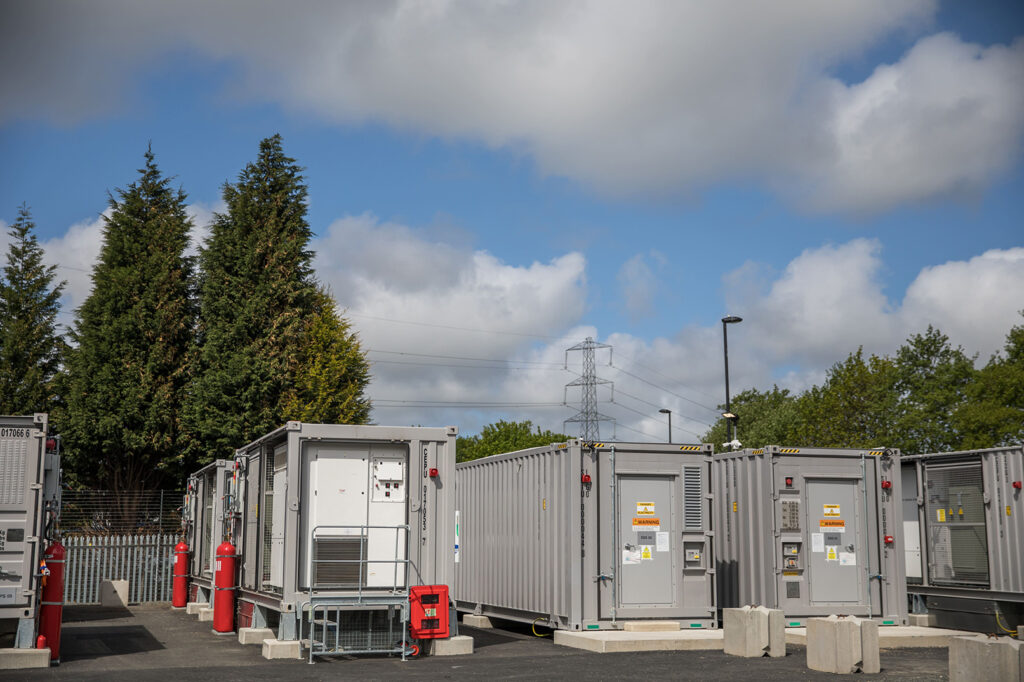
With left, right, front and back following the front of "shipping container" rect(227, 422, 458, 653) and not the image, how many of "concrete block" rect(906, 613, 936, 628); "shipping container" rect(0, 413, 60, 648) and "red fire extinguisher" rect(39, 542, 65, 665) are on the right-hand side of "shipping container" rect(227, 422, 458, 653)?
2

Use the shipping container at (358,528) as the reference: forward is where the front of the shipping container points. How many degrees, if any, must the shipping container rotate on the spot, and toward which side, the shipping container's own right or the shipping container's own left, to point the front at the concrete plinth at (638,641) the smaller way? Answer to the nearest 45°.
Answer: approximately 90° to the shipping container's own left

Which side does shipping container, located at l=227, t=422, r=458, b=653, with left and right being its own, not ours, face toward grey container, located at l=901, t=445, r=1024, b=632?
left

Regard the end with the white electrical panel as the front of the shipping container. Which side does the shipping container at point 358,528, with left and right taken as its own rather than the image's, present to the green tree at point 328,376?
back

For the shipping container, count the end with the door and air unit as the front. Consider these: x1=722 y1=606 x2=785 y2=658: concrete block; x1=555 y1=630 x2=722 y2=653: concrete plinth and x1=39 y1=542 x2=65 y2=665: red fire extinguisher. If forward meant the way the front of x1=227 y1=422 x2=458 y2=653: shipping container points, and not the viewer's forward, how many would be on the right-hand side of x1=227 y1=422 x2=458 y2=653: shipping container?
1

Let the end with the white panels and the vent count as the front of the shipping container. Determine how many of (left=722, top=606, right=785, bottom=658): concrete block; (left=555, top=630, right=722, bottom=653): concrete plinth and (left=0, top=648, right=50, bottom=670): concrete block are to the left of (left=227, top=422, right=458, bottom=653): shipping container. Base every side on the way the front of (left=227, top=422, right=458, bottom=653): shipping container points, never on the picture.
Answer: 2

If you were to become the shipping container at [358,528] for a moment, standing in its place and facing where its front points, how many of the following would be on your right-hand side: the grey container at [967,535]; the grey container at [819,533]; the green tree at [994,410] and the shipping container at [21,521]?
1

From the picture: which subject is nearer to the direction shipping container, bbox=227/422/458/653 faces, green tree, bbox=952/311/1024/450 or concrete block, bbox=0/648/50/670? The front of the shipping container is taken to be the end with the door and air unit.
the concrete block

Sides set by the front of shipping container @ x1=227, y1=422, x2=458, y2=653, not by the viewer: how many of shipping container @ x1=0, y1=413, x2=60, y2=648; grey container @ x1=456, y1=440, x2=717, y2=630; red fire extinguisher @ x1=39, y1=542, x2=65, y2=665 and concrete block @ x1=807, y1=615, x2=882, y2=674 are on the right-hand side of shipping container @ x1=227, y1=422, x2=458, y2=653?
2

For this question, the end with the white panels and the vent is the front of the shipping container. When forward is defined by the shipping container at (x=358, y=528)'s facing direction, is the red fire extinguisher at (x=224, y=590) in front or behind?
behind

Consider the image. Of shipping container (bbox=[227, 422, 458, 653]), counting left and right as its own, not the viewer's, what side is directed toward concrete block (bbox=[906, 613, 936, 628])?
left

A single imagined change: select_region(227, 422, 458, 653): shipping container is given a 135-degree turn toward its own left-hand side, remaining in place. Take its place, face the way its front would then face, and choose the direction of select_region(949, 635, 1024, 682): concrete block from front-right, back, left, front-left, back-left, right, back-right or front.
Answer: right

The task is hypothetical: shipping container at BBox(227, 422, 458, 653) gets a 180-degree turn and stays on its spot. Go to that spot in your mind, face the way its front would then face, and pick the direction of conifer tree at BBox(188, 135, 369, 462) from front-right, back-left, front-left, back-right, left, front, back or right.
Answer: front

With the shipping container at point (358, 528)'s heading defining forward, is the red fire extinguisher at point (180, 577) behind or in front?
behind

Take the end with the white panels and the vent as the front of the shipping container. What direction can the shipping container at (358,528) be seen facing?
toward the camera
